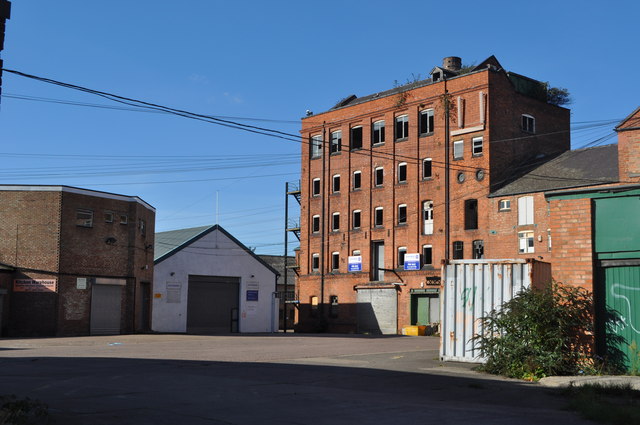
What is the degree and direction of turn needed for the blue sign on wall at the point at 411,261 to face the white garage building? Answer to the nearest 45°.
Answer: approximately 90° to its right

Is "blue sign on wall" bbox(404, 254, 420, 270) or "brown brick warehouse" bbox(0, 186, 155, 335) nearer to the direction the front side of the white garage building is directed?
the brown brick warehouse

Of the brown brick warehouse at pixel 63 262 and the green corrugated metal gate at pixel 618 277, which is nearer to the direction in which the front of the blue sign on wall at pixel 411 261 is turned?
the green corrugated metal gate

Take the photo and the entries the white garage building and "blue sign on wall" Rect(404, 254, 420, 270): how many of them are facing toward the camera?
2

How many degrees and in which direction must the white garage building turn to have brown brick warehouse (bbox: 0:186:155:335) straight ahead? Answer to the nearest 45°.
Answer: approximately 45° to its right

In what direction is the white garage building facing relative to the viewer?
toward the camera

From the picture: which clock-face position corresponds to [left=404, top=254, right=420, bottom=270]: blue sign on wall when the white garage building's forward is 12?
The blue sign on wall is roughly at 9 o'clock from the white garage building.

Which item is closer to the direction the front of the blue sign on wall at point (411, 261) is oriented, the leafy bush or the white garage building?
the leafy bush

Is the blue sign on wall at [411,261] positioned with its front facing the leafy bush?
no

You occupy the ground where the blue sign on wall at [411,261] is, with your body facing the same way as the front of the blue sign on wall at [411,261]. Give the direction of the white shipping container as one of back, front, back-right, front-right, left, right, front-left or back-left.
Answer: front

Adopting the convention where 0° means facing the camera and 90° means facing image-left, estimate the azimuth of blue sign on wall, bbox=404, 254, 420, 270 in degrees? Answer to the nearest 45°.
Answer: approximately 0°
